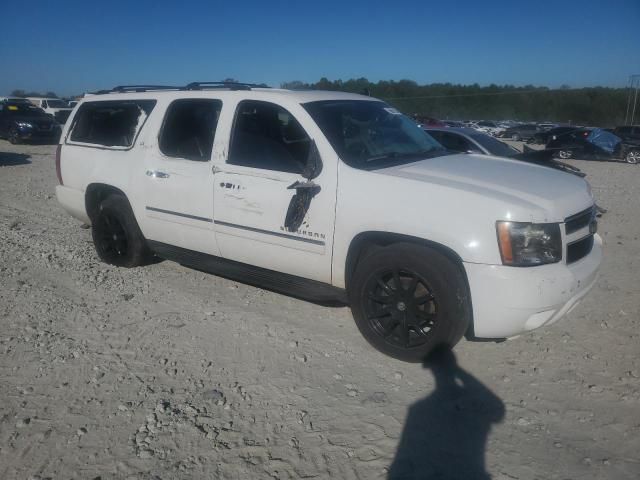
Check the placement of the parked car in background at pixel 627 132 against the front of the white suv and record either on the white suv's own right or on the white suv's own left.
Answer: on the white suv's own left

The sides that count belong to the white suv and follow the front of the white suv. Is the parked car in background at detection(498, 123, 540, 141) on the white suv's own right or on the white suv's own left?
on the white suv's own left

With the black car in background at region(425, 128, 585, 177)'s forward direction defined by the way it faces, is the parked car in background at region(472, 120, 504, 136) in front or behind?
behind

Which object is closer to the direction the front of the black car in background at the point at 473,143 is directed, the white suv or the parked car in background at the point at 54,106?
the white suv

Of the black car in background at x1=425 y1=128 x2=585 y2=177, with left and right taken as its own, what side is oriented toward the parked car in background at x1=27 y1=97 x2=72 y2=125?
back

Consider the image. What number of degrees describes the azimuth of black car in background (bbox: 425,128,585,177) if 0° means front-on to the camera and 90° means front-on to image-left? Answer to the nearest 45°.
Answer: approximately 315°

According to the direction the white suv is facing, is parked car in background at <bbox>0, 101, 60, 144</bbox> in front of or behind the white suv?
behind

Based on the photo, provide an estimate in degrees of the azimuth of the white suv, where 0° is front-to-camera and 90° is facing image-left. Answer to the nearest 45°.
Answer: approximately 315°

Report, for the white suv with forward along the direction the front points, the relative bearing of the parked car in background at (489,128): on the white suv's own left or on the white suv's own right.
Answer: on the white suv's own left

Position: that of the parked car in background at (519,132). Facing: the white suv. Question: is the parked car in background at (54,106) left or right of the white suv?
right

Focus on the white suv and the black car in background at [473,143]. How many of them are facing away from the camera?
0
